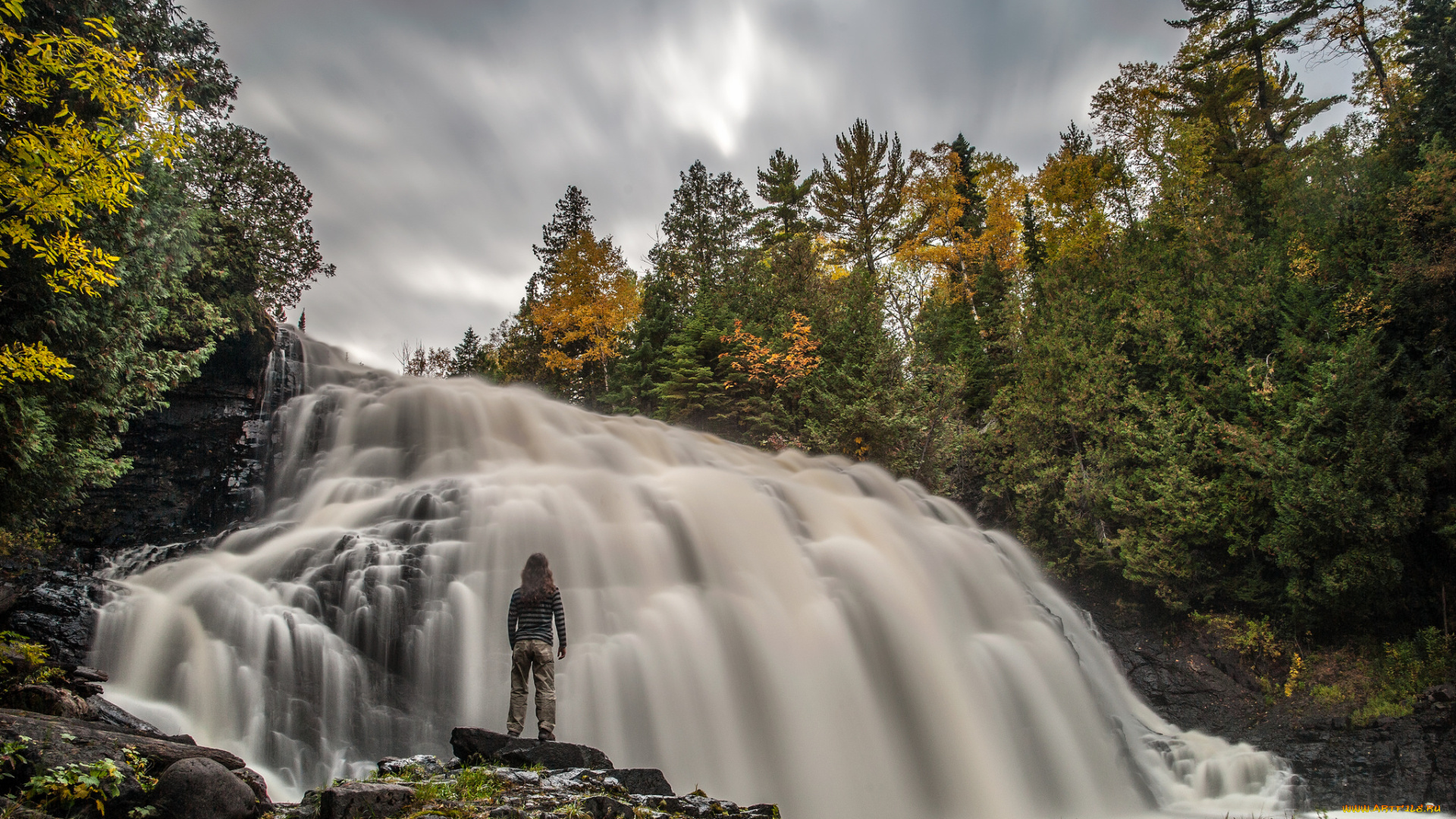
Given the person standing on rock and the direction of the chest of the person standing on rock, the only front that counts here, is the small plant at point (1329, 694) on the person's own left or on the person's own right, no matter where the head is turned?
on the person's own right

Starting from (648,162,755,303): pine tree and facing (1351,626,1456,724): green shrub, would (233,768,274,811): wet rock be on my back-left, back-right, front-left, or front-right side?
front-right

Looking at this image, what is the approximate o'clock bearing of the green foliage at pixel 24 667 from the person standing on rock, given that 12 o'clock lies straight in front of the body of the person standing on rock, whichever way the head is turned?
The green foliage is roughly at 9 o'clock from the person standing on rock.

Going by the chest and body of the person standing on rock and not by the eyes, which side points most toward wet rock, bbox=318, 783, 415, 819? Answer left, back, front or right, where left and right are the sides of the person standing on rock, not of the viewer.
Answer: back

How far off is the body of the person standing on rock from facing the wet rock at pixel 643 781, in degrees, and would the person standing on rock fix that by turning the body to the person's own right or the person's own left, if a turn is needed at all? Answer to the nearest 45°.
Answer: approximately 135° to the person's own right

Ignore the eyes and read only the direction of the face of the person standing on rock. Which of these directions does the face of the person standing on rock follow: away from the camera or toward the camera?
away from the camera

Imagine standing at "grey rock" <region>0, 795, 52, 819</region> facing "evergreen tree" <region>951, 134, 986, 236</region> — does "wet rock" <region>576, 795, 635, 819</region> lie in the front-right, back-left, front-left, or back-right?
front-right

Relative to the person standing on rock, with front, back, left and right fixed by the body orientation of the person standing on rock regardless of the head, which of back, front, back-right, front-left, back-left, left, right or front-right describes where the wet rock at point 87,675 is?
left

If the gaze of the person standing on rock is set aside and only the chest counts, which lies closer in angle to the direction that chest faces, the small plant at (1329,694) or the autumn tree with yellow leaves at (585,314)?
the autumn tree with yellow leaves

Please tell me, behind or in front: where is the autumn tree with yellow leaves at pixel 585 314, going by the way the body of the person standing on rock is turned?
in front

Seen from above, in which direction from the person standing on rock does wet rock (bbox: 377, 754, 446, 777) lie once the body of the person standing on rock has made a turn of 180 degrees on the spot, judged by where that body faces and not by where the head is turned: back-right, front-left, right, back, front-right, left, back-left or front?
front-right

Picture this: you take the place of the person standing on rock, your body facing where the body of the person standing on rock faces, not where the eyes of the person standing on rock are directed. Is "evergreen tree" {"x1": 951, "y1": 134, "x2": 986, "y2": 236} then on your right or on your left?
on your right

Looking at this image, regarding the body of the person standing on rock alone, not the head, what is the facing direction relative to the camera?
away from the camera

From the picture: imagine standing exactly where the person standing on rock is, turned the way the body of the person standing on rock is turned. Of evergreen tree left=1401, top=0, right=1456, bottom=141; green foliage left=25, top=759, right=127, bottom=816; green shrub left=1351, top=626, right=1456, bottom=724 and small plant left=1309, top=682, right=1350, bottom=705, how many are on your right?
3

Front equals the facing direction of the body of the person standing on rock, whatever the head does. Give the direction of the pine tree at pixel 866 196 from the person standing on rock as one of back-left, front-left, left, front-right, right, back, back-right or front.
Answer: front-right

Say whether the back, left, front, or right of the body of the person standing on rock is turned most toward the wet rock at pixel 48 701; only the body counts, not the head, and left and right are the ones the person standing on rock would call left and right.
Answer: left
